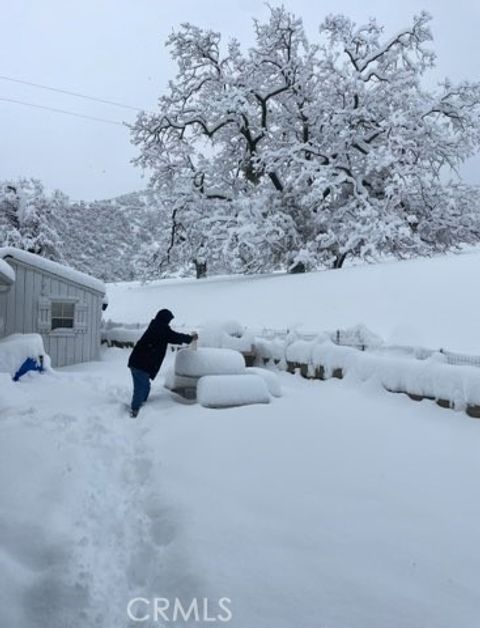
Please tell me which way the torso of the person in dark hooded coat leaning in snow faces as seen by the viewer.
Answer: to the viewer's right

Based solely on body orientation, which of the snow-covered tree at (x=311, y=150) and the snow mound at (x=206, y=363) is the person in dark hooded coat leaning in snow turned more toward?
the snow mound

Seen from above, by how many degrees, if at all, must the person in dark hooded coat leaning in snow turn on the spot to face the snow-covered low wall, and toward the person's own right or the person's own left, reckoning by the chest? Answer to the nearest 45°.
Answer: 0° — they already face it

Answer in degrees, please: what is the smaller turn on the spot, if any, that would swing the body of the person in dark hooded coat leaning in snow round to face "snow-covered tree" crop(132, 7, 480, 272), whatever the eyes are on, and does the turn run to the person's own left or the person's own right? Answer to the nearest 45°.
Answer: approximately 45° to the person's own left

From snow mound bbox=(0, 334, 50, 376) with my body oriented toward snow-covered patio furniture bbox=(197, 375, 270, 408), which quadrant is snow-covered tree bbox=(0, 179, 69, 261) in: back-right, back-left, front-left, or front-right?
back-left

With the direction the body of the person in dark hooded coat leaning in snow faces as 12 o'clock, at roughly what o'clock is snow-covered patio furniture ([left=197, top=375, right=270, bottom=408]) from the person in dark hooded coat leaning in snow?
The snow-covered patio furniture is roughly at 1 o'clock from the person in dark hooded coat leaning in snow.

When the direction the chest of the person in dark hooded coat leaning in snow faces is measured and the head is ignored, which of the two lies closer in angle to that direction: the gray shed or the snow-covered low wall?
the snow-covered low wall

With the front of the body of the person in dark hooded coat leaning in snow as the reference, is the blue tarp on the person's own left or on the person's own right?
on the person's own left

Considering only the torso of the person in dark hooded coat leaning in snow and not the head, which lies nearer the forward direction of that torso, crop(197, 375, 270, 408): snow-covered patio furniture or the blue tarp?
the snow-covered patio furniture
